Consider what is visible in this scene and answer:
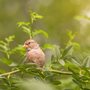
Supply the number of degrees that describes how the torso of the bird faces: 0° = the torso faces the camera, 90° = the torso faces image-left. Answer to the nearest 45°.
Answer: approximately 90°
